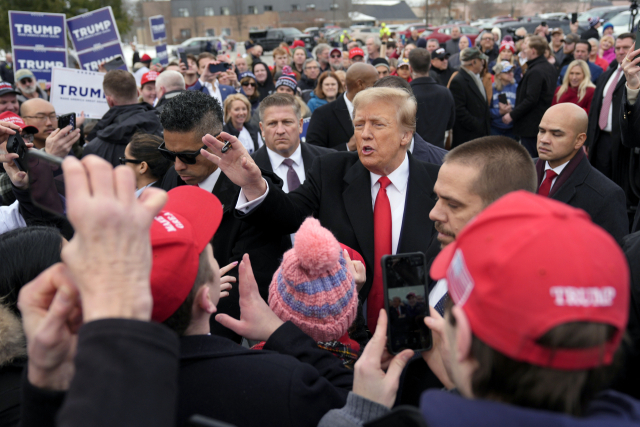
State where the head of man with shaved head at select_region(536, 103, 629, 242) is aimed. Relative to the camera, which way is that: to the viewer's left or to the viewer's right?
to the viewer's left

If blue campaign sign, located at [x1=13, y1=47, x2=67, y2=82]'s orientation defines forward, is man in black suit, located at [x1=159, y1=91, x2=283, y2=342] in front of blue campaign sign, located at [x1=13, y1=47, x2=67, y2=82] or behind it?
in front

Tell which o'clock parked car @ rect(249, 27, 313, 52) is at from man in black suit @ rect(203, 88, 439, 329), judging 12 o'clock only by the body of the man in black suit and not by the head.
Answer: The parked car is roughly at 6 o'clock from the man in black suit.

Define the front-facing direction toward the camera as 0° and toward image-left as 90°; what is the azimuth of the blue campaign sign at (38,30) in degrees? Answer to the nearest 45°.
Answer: approximately 0°

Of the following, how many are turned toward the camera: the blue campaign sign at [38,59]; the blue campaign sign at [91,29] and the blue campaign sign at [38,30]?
3

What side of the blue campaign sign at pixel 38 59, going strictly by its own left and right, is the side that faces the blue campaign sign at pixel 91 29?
left

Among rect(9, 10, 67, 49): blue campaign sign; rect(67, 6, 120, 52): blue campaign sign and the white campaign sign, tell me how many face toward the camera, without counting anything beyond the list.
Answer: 3

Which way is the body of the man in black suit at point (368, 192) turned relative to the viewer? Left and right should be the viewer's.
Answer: facing the viewer

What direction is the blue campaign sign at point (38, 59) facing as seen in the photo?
toward the camera

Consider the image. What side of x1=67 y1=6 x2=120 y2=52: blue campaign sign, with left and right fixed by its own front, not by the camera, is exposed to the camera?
front

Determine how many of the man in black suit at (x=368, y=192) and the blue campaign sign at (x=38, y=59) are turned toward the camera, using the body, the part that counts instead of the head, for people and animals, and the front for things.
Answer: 2

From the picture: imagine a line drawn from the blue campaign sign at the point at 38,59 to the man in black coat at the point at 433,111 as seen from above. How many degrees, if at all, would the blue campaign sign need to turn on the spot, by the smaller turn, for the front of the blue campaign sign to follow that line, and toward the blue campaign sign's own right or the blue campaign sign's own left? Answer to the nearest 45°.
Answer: approximately 45° to the blue campaign sign's own left

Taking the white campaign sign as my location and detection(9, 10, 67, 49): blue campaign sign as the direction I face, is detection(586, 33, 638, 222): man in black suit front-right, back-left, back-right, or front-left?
back-right

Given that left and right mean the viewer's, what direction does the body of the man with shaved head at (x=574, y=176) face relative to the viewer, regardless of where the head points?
facing the viewer and to the left of the viewer
